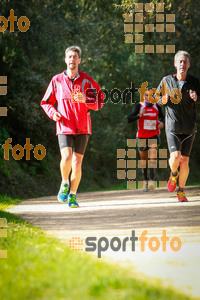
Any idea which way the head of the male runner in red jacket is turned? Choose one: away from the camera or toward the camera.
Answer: toward the camera

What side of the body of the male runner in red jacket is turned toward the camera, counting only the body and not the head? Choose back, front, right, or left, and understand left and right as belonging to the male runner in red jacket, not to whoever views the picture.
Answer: front
